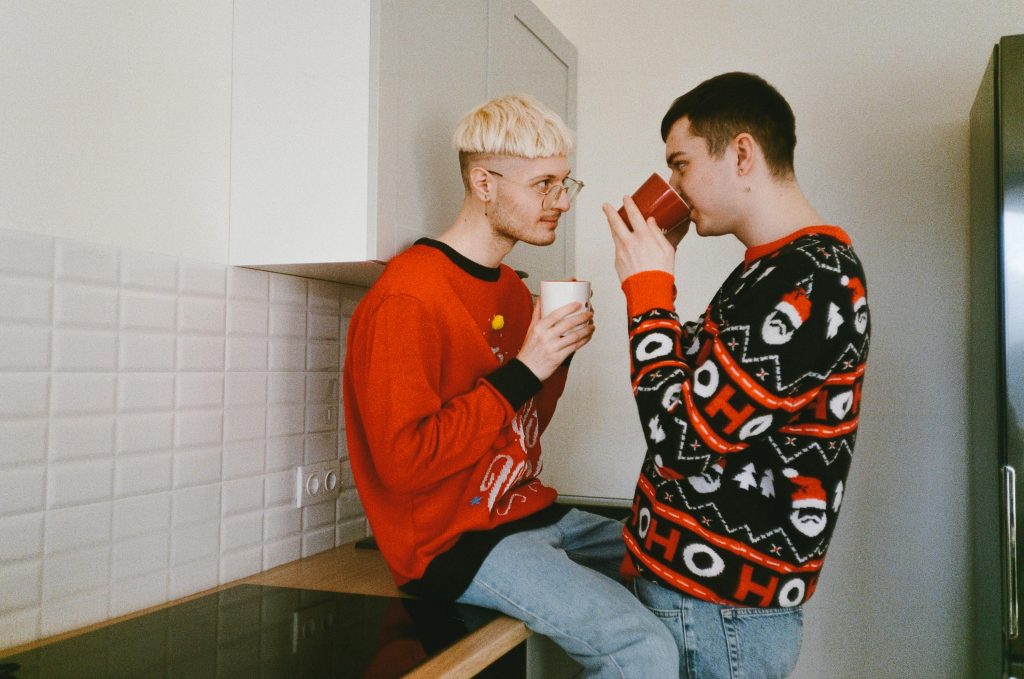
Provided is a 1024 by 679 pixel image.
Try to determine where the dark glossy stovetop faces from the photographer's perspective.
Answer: facing the viewer and to the right of the viewer

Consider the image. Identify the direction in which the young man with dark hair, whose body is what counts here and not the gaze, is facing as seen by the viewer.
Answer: to the viewer's left

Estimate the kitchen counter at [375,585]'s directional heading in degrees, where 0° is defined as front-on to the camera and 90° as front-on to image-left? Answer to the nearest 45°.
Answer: approximately 315°

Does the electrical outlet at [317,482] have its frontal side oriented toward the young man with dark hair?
yes

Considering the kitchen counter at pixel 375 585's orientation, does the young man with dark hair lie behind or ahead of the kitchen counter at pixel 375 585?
ahead

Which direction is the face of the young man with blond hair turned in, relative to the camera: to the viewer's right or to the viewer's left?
to the viewer's right

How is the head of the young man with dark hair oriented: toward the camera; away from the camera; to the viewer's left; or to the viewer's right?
to the viewer's left

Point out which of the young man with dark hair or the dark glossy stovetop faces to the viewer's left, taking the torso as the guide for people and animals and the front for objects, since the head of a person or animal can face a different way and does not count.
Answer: the young man with dark hair

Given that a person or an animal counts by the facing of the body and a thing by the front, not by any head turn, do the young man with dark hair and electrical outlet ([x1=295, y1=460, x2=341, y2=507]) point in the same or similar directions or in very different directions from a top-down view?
very different directions

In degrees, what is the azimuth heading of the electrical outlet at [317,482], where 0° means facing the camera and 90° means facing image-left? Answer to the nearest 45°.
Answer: approximately 315°
